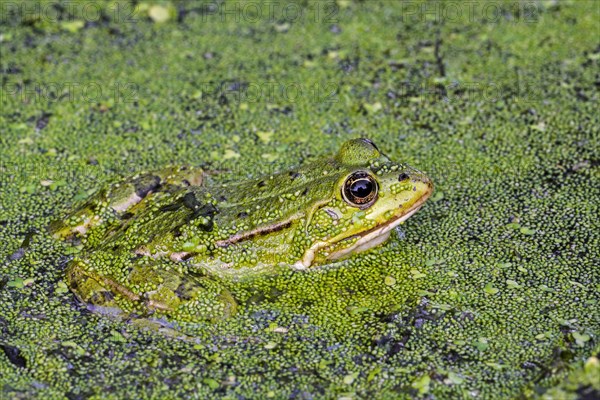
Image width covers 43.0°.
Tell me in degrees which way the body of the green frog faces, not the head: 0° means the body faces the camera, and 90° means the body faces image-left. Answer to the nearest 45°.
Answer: approximately 270°
